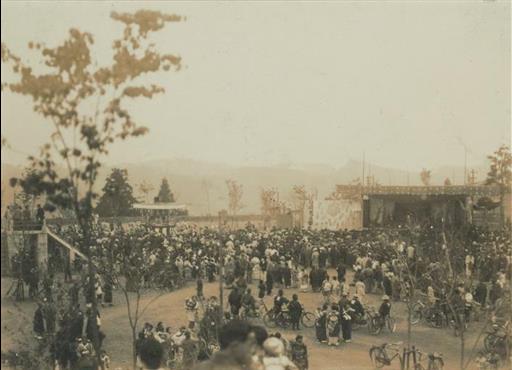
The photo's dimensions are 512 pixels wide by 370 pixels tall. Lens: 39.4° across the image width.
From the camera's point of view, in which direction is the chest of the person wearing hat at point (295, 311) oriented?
away from the camera

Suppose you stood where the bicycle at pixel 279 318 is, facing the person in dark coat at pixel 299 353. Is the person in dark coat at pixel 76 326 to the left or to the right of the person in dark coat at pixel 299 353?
right

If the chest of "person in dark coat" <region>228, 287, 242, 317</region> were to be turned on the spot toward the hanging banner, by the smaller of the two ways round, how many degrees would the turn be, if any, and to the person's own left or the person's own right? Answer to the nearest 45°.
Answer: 0° — they already face it

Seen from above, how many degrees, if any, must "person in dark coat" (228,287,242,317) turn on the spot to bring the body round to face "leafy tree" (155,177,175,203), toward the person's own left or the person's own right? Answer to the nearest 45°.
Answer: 0° — they already face it

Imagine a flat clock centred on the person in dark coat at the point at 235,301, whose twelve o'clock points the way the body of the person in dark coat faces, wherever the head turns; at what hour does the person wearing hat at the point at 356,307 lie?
The person wearing hat is roughly at 3 o'clock from the person in dark coat.

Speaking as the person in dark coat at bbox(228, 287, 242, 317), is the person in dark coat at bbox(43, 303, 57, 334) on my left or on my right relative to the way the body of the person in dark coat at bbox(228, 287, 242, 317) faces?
on my left

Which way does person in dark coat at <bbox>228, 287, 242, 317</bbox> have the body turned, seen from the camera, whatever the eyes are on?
away from the camera

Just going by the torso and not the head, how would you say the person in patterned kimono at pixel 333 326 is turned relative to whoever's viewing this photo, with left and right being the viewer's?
facing away from the viewer
